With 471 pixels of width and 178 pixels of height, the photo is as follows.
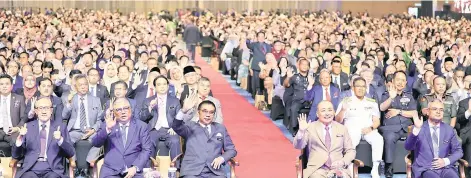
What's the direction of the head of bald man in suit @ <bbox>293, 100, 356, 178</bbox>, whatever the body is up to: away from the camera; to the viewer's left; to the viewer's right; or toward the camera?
toward the camera

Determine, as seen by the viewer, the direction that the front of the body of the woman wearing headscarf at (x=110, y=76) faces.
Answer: toward the camera

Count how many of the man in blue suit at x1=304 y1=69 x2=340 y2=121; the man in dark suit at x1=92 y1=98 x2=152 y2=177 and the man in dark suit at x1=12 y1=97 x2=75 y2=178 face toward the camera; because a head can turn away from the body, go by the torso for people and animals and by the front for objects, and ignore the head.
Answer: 3

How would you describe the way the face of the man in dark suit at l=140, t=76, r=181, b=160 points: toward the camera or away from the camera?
toward the camera

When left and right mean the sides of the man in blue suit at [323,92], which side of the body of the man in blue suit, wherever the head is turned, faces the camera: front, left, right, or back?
front

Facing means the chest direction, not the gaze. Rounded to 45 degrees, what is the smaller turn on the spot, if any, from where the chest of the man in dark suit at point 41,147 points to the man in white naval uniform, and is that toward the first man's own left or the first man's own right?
approximately 90° to the first man's own left

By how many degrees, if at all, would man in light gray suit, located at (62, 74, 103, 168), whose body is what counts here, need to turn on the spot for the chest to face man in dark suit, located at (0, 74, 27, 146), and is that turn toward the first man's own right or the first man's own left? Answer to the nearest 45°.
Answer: approximately 90° to the first man's own right

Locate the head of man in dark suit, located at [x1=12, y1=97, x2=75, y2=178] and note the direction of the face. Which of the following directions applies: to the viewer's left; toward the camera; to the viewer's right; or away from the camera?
toward the camera

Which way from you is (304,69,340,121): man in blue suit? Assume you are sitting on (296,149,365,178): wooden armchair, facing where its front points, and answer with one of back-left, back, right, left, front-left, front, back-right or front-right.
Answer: back

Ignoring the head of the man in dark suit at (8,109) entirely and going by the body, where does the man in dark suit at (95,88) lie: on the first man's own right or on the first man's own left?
on the first man's own left

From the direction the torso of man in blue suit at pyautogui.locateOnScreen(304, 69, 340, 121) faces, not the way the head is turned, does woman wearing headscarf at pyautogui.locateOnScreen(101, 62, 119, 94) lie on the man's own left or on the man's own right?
on the man's own right

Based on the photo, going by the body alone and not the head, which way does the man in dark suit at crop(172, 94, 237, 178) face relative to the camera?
toward the camera

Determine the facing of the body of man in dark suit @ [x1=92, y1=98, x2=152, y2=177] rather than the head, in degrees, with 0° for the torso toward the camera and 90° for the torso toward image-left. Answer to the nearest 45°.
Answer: approximately 0°
